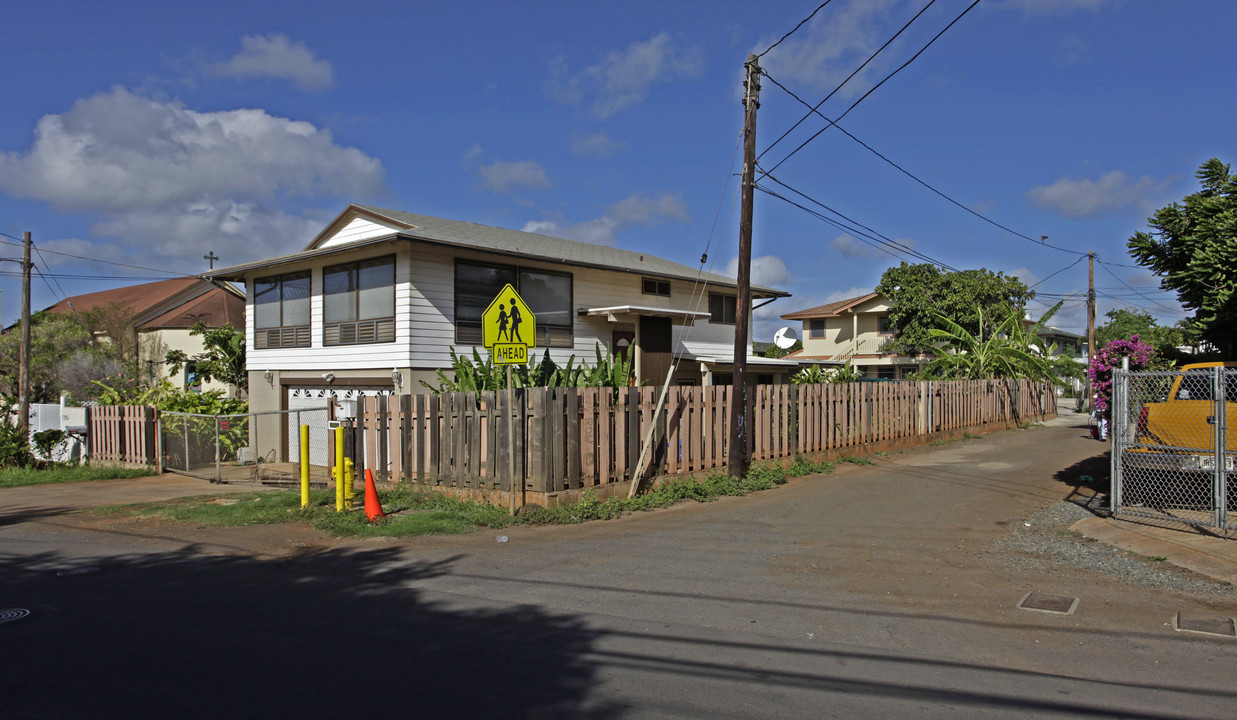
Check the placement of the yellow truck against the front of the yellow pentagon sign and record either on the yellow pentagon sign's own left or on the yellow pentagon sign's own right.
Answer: on the yellow pentagon sign's own left

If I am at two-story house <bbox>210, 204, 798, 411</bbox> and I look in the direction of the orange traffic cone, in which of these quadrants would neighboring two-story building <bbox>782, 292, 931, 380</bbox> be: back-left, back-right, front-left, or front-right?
back-left

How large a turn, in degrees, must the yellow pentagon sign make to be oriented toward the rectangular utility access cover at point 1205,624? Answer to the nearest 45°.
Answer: approximately 45° to its left

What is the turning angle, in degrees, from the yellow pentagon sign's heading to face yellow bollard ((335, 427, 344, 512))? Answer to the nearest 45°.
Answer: approximately 90° to its right

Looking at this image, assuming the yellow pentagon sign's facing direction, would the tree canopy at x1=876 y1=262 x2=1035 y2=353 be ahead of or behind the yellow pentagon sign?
behind

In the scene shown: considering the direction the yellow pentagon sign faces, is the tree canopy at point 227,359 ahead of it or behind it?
behind

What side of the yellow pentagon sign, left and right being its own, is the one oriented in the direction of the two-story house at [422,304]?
back

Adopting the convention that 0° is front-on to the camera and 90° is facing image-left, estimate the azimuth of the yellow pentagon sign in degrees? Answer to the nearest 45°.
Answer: approximately 0°

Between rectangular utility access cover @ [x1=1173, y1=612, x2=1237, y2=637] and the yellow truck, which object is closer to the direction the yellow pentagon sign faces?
the rectangular utility access cover

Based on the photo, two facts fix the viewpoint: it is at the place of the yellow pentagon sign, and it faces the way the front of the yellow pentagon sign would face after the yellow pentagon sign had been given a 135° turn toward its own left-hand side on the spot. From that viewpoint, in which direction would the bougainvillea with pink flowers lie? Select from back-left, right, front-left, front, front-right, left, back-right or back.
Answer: front-right

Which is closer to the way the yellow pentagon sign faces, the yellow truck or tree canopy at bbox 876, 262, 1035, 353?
the yellow truck

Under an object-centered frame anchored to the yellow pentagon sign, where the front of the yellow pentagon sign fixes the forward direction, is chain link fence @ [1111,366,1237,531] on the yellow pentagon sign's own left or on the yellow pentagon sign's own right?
on the yellow pentagon sign's own left

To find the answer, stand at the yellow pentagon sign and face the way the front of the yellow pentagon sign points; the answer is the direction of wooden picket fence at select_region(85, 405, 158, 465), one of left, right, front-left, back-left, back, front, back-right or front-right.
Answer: back-right
